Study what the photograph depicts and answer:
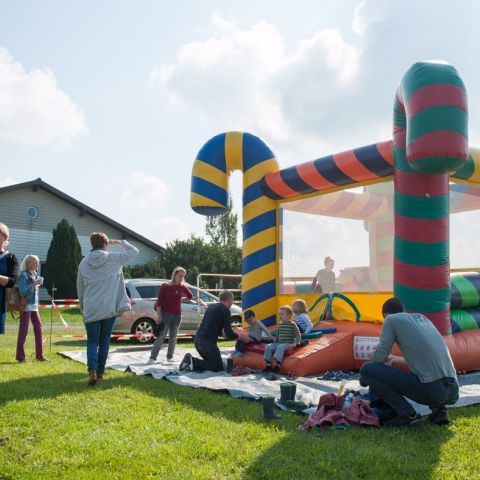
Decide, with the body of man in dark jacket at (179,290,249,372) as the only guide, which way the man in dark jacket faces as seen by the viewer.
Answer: to the viewer's right

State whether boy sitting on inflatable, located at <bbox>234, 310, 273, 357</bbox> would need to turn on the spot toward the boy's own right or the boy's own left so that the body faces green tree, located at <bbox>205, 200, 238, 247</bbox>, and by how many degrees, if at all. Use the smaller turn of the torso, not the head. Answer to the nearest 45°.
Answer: approximately 135° to the boy's own right

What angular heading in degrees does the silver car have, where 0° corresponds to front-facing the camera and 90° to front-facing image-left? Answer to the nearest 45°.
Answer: approximately 270°

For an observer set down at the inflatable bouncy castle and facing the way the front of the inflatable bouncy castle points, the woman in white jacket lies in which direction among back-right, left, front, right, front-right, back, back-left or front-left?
front

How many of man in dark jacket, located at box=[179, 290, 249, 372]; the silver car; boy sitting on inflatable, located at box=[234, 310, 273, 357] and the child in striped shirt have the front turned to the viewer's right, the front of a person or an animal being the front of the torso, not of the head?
2

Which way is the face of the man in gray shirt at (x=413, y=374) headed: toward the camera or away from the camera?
away from the camera

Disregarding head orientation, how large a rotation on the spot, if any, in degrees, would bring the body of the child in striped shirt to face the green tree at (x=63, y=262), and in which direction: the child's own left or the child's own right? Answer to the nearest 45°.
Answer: approximately 90° to the child's own right

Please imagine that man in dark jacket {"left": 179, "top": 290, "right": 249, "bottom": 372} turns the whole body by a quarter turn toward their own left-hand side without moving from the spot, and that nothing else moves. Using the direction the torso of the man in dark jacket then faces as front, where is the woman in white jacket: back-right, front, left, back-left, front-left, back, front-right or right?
back-left
